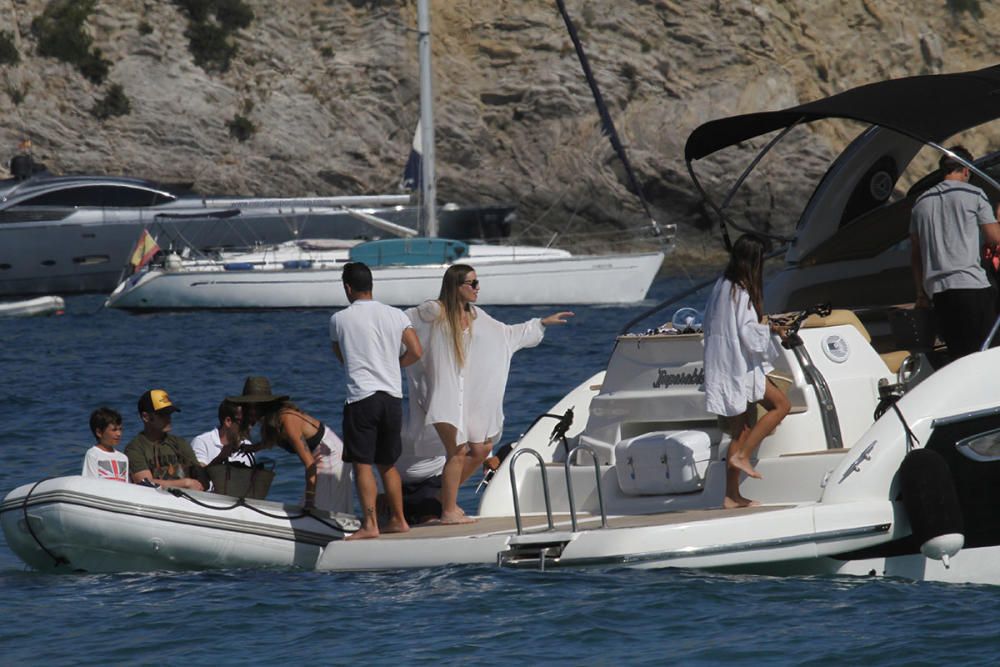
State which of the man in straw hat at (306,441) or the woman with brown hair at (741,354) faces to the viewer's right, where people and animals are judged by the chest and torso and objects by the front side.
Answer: the woman with brown hair

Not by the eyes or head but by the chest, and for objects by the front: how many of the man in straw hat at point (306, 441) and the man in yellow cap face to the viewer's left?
1

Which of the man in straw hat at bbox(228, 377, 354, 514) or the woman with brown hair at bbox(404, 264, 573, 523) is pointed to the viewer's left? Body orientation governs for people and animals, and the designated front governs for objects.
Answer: the man in straw hat

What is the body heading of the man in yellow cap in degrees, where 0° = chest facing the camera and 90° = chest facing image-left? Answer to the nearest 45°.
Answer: approximately 315°

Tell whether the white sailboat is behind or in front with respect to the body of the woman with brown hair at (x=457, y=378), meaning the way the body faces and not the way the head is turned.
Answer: behind

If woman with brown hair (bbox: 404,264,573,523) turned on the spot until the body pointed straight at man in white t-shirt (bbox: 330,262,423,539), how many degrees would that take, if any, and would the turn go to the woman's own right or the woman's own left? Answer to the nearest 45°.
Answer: approximately 90° to the woman's own right

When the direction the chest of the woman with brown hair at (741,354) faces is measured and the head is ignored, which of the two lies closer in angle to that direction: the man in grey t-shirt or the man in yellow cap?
the man in grey t-shirt

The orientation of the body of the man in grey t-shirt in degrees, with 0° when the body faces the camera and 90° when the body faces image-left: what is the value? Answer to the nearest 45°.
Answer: approximately 225°

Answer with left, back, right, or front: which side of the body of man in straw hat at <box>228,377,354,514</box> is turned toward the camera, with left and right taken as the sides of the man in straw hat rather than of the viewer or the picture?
left
